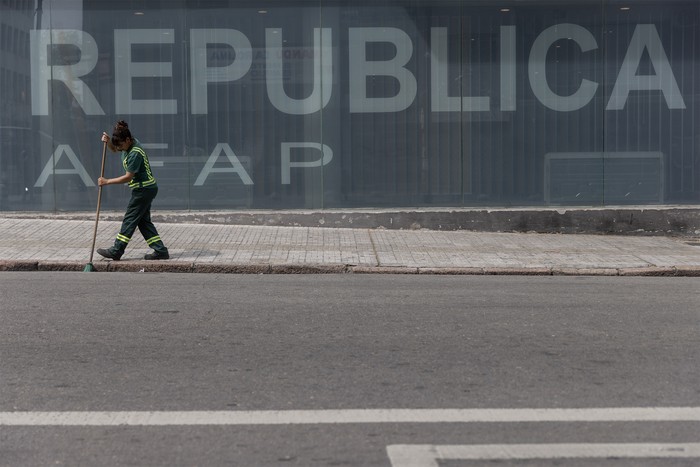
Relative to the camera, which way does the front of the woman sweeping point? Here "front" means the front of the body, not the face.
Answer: to the viewer's left
